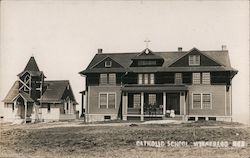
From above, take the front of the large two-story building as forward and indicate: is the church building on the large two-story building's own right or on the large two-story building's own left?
on the large two-story building's own right

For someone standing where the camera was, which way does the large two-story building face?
facing the viewer
